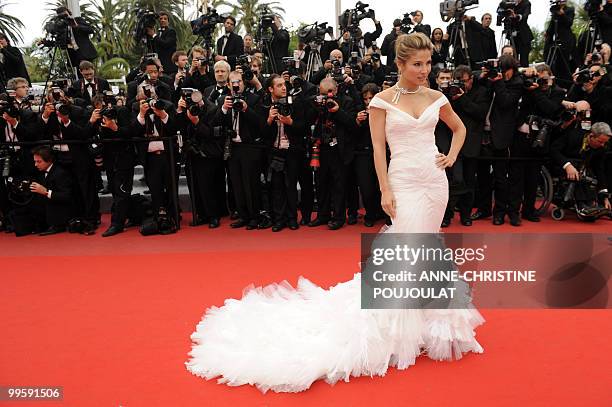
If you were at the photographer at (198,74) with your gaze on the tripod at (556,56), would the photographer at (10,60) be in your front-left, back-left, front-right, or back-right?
back-left

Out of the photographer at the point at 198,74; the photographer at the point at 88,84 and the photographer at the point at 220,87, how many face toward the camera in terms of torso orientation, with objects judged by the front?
3

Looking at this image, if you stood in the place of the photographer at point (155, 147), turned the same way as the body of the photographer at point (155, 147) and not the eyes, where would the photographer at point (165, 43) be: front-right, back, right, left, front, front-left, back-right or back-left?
back

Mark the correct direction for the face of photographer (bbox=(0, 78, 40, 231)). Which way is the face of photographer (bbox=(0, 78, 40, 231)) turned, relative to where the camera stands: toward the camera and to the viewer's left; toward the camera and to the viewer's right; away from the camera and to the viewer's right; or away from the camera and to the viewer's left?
toward the camera and to the viewer's right

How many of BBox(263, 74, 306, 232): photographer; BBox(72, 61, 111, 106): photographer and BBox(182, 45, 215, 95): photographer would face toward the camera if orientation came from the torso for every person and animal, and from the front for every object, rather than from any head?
3

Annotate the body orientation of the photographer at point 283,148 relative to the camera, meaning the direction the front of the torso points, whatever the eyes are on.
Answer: toward the camera

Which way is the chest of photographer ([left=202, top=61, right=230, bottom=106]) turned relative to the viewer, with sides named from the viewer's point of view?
facing the viewer

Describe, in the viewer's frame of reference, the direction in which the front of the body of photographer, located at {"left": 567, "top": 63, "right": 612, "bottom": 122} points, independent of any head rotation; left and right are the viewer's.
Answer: facing the viewer and to the left of the viewer

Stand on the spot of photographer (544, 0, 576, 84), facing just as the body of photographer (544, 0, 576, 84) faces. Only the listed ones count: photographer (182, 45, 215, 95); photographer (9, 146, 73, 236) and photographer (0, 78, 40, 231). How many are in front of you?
3

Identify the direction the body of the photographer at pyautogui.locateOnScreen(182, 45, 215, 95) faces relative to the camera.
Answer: toward the camera

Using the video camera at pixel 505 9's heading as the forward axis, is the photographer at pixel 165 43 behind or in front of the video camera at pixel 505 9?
in front
